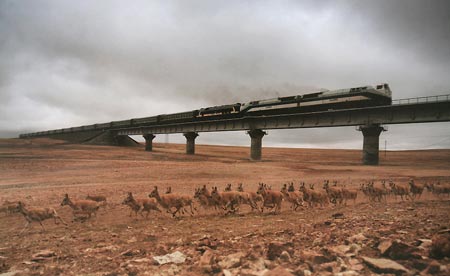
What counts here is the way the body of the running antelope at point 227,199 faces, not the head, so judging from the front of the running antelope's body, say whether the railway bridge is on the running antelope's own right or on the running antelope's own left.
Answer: on the running antelope's own right

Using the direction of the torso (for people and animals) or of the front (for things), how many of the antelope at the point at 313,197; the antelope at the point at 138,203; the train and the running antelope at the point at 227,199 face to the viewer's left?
3

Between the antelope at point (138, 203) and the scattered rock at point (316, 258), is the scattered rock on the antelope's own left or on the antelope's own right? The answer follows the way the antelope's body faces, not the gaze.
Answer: on the antelope's own left

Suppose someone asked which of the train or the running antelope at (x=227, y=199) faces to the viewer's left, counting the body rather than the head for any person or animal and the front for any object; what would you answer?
the running antelope

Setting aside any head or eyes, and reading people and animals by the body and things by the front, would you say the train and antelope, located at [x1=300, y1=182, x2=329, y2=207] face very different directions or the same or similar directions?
very different directions

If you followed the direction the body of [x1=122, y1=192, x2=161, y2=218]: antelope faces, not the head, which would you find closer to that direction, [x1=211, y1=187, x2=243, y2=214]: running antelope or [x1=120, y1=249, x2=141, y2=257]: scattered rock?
the scattered rock

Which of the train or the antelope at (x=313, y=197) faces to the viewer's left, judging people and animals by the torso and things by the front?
the antelope

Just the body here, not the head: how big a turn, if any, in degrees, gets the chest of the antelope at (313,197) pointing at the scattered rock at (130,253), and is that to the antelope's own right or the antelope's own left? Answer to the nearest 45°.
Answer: approximately 45° to the antelope's own left

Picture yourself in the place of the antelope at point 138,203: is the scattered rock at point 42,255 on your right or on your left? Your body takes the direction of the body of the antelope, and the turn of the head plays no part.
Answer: on your left

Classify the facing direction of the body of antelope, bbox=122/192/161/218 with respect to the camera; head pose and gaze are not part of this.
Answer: to the viewer's left

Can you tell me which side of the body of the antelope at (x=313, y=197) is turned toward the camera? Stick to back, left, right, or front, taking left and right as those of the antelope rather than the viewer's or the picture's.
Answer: left

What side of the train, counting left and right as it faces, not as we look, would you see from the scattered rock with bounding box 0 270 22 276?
right

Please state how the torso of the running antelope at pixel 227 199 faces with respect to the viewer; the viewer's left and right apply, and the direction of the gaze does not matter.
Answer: facing to the left of the viewer
